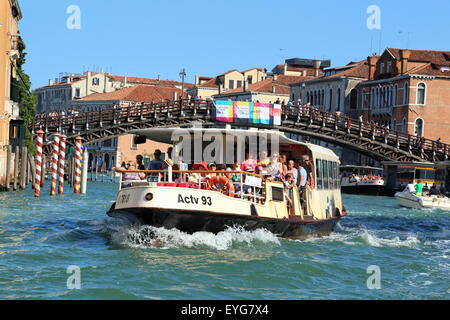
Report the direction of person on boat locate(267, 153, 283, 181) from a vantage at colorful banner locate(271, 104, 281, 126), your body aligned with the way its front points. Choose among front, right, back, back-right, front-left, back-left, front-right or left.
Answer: front

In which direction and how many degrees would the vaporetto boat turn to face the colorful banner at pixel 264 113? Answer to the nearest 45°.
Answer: approximately 135° to its right

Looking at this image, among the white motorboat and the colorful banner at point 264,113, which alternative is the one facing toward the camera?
the colorful banner

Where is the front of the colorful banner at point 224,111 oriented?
toward the camera

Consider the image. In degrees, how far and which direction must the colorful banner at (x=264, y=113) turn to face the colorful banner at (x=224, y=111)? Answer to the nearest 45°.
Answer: approximately 90° to its right

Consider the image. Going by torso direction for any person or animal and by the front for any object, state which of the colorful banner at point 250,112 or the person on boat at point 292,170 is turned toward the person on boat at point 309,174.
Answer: the colorful banner

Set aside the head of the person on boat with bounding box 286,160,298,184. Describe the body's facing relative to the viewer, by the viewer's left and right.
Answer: facing the viewer and to the left of the viewer

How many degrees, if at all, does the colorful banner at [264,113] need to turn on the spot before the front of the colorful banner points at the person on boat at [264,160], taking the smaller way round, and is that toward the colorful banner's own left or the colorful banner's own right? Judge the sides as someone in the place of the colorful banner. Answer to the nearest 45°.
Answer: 0° — it already faces them

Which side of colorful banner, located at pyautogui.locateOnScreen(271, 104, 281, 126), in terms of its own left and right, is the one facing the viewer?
front

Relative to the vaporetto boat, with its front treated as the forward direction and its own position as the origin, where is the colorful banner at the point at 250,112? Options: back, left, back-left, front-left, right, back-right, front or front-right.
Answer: back-right

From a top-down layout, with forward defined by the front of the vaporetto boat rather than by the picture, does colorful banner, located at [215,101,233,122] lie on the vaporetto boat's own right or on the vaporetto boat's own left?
on the vaporetto boat's own right

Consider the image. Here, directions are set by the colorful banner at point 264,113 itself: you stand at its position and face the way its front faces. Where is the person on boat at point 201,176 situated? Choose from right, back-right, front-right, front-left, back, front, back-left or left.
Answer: front

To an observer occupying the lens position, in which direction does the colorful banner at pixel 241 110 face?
facing the viewer

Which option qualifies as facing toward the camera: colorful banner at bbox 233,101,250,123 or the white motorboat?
the colorful banner

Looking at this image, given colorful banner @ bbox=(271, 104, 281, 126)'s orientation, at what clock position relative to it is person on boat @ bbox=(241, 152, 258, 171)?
The person on boat is roughly at 12 o'clock from the colorful banner.

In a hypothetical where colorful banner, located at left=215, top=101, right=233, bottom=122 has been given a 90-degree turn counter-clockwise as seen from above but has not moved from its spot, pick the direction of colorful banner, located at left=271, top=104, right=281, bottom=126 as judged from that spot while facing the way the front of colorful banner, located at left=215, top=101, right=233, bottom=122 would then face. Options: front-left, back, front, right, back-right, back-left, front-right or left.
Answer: front

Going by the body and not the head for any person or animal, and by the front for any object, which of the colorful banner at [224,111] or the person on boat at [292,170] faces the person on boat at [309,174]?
the colorful banner
